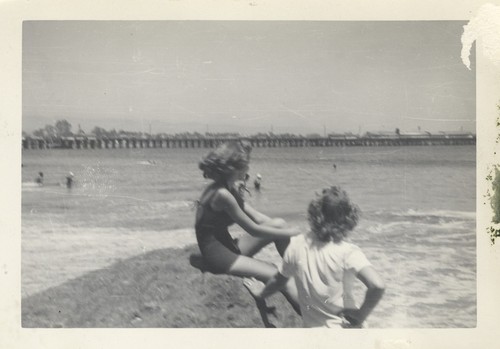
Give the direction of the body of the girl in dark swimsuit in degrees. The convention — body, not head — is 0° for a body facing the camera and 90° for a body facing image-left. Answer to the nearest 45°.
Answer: approximately 270°
